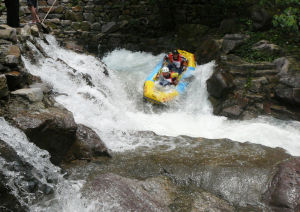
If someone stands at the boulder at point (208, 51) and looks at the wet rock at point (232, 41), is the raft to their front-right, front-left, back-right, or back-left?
back-right

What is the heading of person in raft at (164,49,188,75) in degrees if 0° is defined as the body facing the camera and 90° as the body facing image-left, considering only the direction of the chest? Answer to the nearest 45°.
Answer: approximately 0°

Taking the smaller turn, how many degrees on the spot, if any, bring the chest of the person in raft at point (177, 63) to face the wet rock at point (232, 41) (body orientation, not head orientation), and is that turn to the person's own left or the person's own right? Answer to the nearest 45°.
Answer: approximately 90° to the person's own left

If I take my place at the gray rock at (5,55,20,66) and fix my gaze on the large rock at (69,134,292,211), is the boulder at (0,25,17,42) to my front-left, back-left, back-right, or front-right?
back-left

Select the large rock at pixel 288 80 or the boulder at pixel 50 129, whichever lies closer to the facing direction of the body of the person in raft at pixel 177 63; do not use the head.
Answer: the boulder

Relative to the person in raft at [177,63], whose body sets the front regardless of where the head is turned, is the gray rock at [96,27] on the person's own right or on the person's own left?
on the person's own right

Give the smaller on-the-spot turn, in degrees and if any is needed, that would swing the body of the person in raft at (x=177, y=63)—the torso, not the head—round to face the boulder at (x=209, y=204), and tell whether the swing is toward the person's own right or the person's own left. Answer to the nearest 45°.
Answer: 0° — they already face it

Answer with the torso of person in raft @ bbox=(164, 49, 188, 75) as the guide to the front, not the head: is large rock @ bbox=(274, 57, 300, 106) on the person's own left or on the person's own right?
on the person's own left

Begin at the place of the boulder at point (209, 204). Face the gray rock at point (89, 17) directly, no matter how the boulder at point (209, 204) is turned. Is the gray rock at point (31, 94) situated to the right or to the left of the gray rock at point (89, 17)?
left

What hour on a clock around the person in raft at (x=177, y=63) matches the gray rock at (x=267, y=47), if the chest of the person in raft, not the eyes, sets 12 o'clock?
The gray rock is roughly at 9 o'clock from the person in raft.
